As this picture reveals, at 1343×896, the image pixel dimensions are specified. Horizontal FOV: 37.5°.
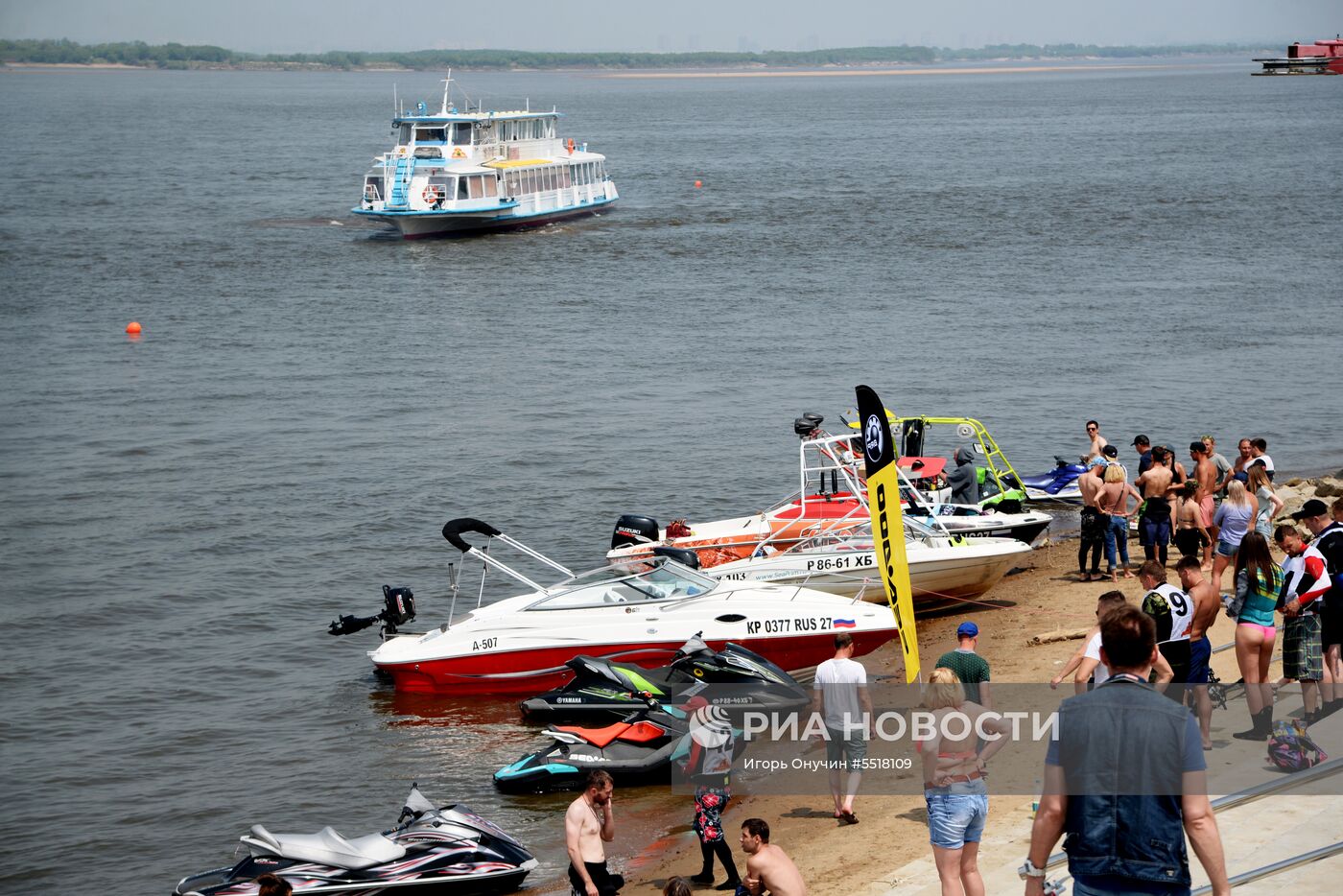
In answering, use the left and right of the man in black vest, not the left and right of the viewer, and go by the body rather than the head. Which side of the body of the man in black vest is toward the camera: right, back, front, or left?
back

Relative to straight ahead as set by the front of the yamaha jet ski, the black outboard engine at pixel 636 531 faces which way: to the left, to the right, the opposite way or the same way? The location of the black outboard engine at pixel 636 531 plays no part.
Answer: the same way

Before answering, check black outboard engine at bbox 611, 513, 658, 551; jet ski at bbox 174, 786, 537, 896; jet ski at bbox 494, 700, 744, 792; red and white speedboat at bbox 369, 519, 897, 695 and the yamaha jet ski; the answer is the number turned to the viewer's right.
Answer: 5

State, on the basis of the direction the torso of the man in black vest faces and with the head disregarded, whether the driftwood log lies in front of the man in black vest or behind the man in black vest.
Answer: in front

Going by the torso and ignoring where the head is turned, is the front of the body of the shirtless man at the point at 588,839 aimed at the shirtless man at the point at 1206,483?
no

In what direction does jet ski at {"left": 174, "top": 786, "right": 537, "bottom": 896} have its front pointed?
to the viewer's right

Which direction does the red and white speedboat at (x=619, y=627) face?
to the viewer's right

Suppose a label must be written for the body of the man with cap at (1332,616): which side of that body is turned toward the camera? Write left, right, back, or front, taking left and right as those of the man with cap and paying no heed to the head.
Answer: left

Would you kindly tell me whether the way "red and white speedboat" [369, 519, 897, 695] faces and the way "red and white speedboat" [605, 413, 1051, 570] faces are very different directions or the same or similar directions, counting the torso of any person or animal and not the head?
same or similar directions

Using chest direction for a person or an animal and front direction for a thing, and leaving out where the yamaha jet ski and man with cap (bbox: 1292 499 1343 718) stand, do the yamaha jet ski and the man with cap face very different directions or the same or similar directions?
very different directions

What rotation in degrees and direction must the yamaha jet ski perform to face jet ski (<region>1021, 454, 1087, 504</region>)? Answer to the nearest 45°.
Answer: approximately 45° to its left

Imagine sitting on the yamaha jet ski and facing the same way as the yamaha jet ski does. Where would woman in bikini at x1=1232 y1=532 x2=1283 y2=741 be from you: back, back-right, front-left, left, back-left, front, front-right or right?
front-right
